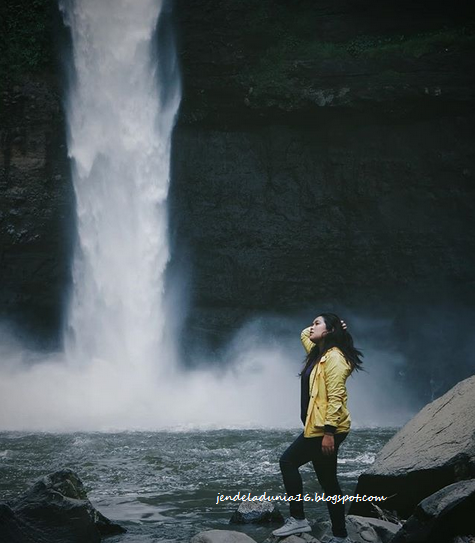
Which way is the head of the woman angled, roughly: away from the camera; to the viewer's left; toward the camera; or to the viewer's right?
to the viewer's left

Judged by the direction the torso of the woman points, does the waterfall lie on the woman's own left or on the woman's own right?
on the woman's own right

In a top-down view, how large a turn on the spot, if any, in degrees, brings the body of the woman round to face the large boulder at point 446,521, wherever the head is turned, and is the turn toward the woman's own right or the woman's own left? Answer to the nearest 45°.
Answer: approximately 180°

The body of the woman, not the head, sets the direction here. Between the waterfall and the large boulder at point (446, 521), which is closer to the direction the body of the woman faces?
the waterfall

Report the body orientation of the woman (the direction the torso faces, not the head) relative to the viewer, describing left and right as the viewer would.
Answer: facing to the left of the viewer
